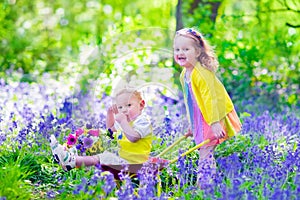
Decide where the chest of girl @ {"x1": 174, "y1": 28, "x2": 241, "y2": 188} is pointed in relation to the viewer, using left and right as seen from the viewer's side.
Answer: facing the viewer and to the left of the viewer

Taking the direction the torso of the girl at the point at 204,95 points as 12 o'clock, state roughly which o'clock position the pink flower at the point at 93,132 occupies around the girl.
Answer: The pink flower is roughly at 2 o'clock from the girl.

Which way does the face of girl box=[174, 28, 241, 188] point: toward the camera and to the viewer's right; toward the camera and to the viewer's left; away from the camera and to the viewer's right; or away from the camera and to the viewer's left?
toward the camera and to the viewer's left

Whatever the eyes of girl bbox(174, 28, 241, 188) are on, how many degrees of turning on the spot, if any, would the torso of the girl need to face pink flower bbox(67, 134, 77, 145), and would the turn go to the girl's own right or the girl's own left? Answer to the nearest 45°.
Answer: approximately 45° to the girl's own right

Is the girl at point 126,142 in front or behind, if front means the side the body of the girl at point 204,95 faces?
in front

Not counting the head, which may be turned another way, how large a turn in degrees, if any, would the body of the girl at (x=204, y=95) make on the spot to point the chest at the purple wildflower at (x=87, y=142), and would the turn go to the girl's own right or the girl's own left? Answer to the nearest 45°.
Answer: approximately 45° to the girl's own right
